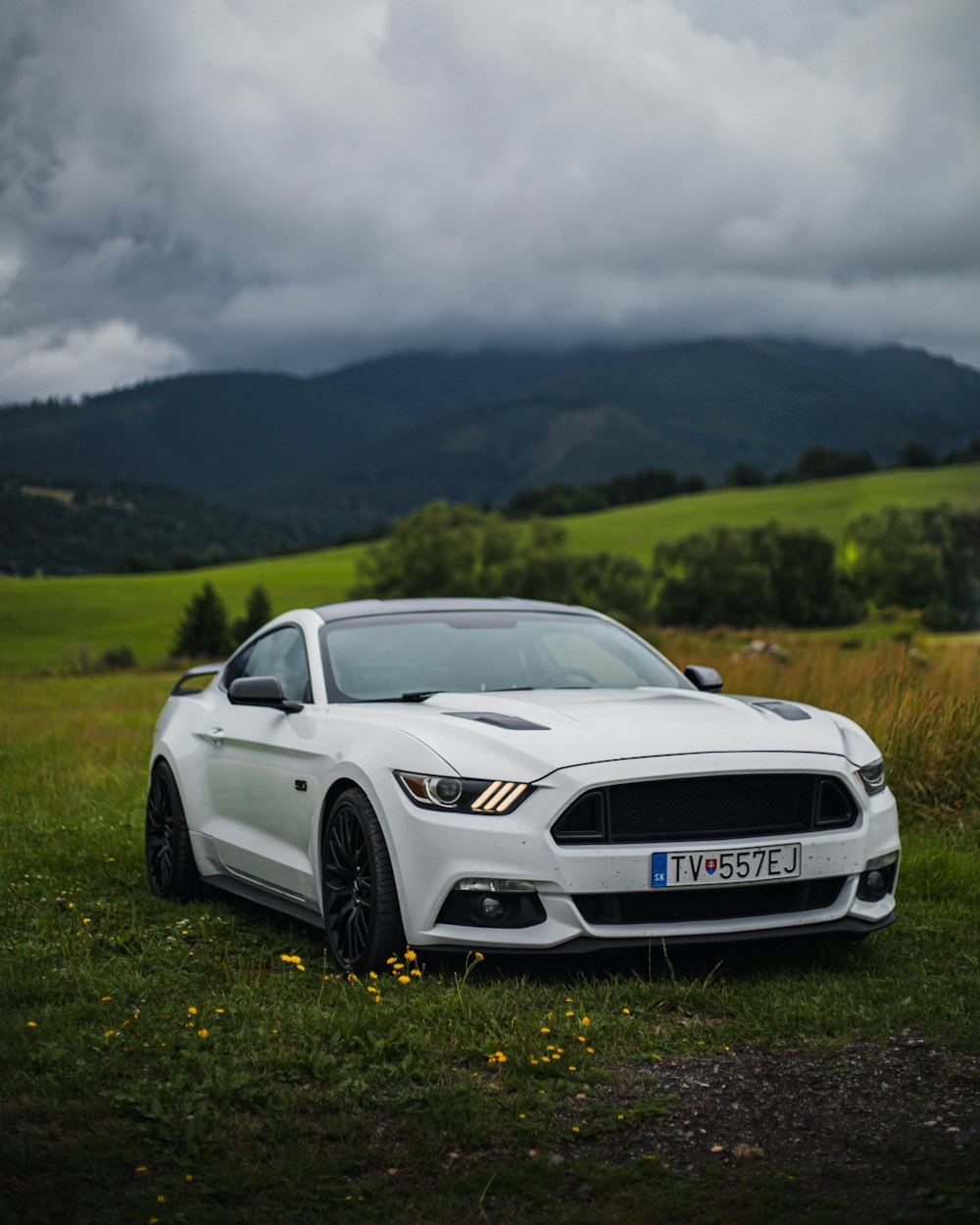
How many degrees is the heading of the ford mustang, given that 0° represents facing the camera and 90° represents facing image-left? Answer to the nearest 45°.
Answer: approximately 315°
